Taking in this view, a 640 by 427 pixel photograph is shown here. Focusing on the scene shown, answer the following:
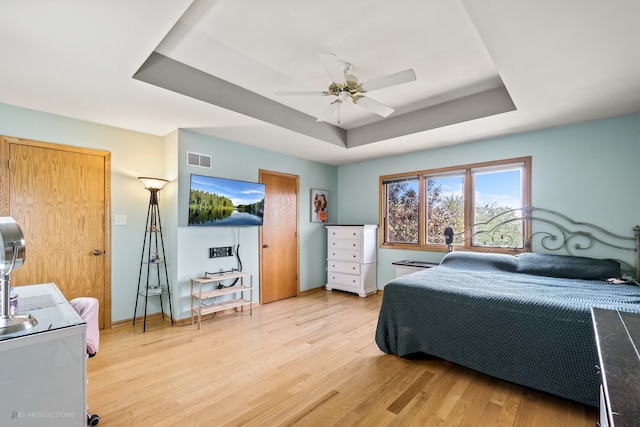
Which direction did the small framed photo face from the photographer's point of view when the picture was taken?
facing the viewer and to the right of the viewer

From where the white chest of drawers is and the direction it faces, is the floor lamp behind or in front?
in front

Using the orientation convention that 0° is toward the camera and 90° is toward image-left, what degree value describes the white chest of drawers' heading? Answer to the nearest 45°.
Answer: approximately 45°

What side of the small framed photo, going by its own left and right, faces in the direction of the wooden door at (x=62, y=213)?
right

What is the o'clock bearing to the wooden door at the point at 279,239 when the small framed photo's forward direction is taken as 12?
The wooden door is roughly at 3 o'clock from the small framed photo.

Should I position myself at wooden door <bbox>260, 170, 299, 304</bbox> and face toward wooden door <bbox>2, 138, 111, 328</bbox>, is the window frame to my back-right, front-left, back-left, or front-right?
back-left

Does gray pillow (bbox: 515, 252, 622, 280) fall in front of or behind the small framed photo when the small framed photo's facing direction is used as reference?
in front

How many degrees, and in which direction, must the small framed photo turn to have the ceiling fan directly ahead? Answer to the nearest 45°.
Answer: approximately 45° to its right

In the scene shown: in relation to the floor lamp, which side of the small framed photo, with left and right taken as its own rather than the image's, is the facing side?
right

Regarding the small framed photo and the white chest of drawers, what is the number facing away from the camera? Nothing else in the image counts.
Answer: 0

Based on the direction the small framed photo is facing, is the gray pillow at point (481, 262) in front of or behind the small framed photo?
in front
